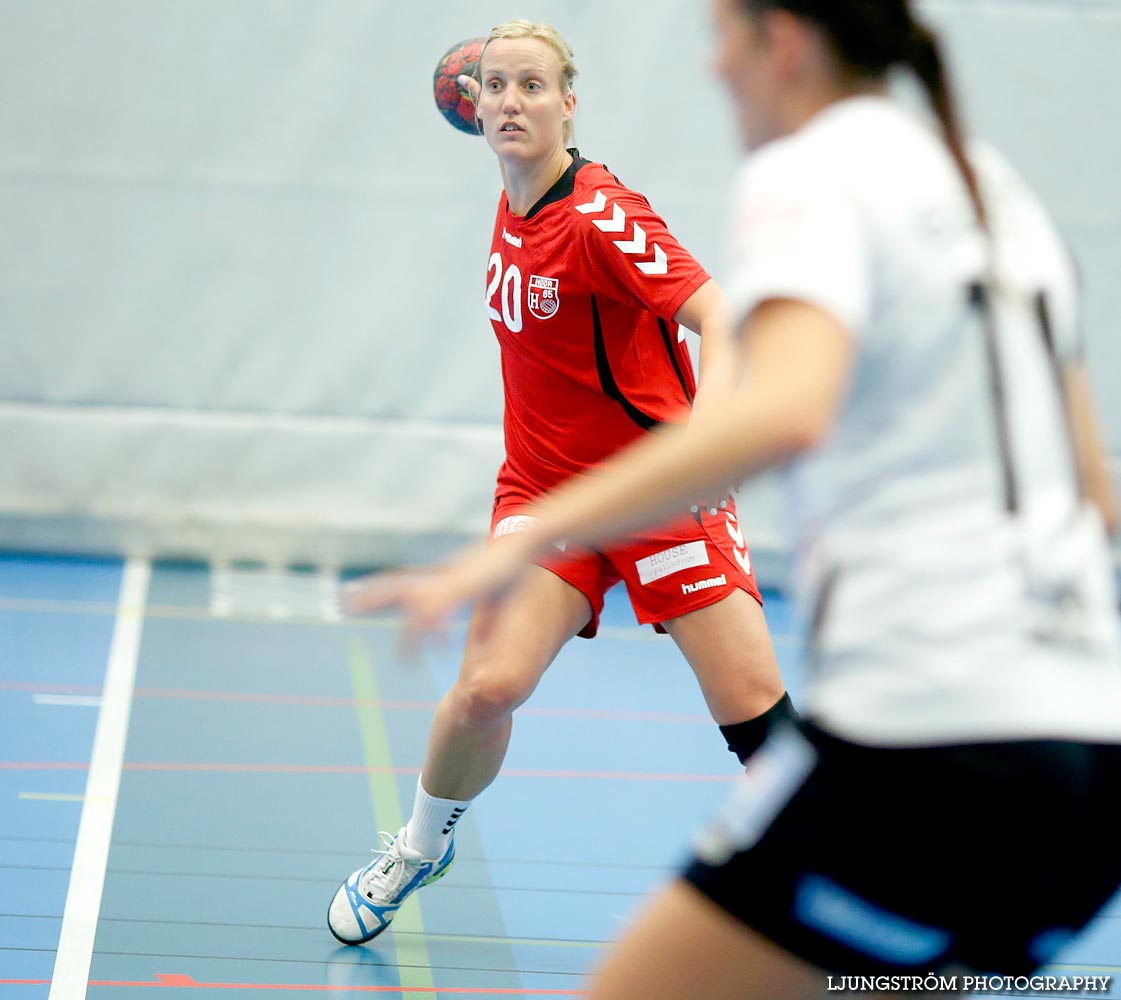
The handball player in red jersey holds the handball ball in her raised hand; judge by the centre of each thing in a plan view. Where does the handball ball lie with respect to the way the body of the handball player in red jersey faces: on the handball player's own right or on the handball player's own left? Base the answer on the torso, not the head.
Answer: on the handball player's own right

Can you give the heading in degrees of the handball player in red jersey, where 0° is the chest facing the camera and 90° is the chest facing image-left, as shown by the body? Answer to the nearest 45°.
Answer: approximately 45°
